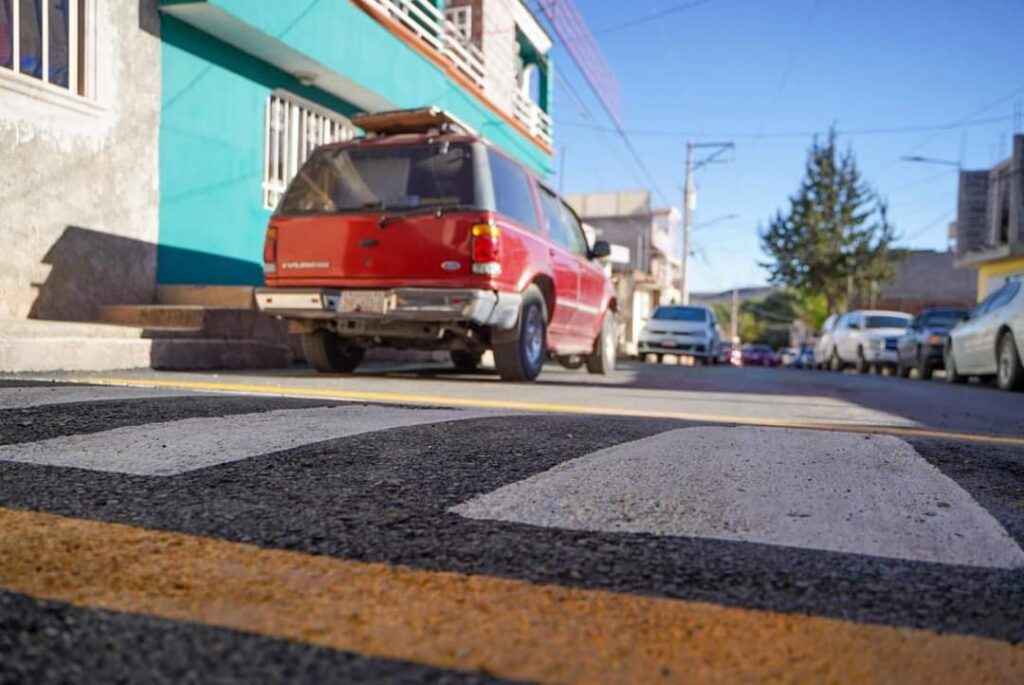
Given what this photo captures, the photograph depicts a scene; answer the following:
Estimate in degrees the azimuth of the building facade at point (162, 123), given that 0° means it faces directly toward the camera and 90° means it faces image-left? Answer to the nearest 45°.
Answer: approximately 315°

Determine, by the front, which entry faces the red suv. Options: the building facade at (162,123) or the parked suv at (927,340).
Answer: the building facade

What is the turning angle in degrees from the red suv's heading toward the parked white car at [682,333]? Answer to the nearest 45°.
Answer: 0° — it already faces it

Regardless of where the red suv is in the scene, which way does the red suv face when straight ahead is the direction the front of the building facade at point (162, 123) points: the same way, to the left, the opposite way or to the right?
to the left

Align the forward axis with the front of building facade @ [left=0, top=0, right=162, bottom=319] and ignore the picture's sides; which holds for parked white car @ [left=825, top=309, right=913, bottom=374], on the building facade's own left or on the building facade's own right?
on the building facade's own left

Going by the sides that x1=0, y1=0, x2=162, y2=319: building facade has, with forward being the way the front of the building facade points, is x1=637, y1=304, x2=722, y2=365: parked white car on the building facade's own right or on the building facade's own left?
on the building facade's own left

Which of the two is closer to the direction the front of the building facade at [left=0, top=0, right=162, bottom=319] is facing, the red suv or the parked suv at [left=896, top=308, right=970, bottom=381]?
the red suv

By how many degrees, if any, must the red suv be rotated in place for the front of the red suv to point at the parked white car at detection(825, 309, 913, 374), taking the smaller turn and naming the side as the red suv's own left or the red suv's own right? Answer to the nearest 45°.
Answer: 0° — it already faces it

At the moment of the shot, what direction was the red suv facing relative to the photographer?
facing away from the viewer and to the right of the viewer

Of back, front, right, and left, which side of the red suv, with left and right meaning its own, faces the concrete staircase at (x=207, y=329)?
left

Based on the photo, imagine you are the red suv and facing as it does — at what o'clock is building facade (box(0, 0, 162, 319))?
The building facade is roughly at 8 o'clock from the red suv.
